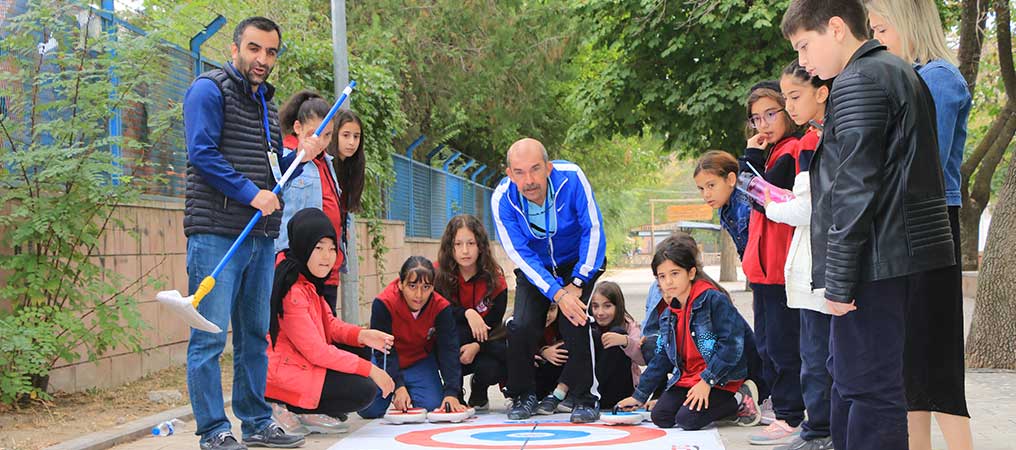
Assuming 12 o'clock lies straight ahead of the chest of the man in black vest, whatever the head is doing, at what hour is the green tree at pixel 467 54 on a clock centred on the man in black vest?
The green tree is roughly at 8 o'clock from the man in black vest.

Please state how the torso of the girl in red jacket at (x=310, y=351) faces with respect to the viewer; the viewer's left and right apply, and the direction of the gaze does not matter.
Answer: facing to the right of the viewer

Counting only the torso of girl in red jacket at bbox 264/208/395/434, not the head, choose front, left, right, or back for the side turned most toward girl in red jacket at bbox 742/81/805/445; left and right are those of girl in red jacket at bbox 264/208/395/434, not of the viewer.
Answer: front

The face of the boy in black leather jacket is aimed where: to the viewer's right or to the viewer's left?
to the viewer's left

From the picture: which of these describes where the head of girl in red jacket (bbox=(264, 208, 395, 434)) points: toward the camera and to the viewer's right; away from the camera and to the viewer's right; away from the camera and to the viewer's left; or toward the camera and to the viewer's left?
toward the camera and to the viewer's right

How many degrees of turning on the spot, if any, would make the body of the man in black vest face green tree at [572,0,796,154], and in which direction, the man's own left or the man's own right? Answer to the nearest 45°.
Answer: approximately 90° to the man's own left

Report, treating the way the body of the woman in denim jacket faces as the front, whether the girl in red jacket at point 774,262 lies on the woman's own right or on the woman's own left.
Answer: on the woman's own right

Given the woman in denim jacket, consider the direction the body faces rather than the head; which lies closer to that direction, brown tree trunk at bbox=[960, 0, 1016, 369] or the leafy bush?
the leafy bush

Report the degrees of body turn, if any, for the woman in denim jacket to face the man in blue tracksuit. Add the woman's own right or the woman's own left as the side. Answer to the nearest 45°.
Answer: approximately 45° to the woman's own right

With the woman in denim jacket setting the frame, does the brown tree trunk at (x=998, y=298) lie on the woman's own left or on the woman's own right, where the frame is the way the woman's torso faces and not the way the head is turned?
on the woman's own right

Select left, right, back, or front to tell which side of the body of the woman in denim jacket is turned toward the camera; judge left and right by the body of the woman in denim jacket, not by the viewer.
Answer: left

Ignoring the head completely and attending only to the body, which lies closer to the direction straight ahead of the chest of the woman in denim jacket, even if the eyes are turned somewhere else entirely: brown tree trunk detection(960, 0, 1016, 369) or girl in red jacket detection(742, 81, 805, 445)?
the girl in red jacket

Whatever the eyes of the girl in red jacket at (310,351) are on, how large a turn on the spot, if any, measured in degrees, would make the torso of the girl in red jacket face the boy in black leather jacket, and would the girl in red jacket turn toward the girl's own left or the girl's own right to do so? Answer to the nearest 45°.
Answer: approximately 45° to the girl's own right

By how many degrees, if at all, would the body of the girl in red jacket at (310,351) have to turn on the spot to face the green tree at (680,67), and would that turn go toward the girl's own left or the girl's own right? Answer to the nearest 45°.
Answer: approximately 45° to the girl's own left
